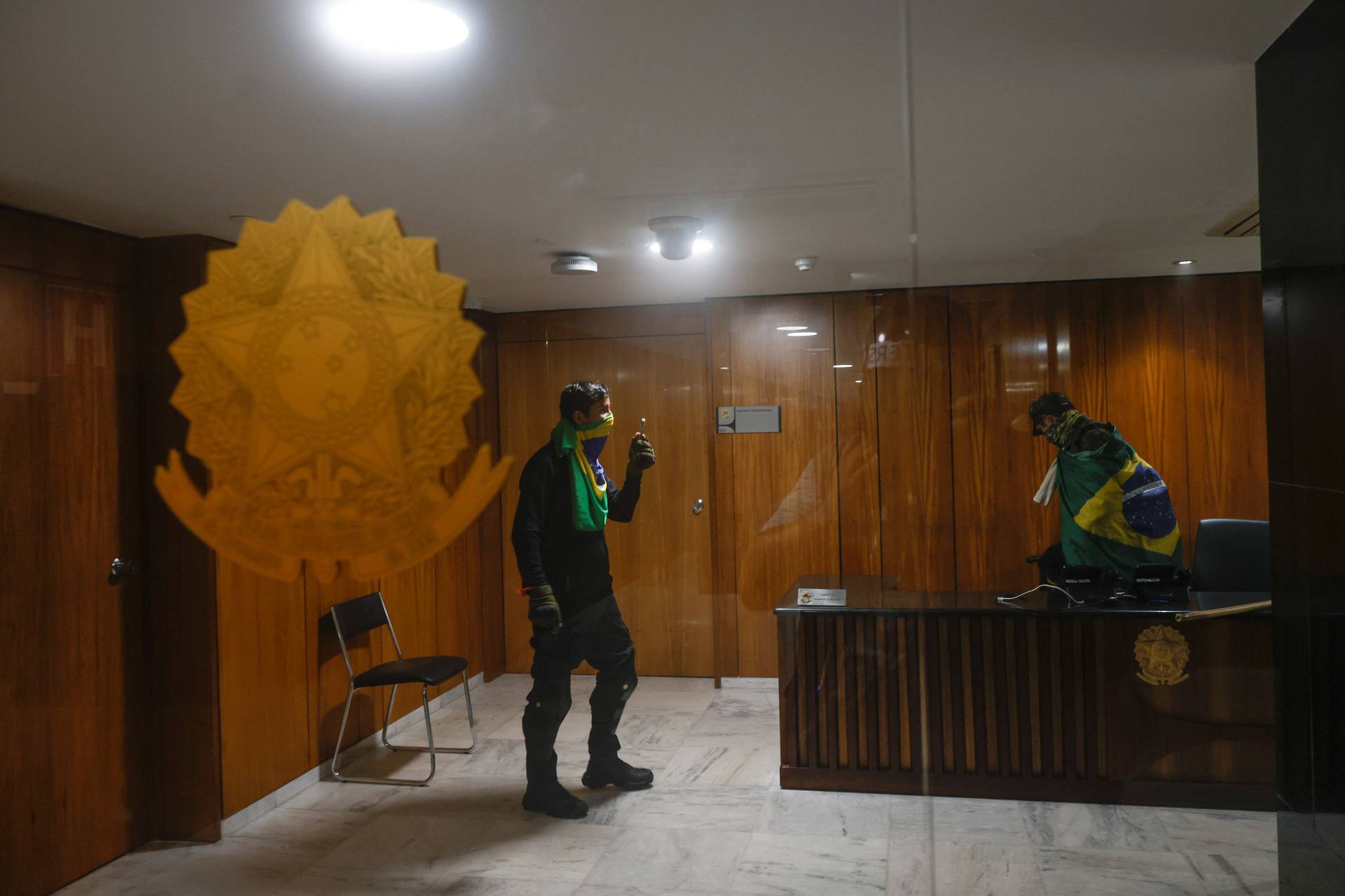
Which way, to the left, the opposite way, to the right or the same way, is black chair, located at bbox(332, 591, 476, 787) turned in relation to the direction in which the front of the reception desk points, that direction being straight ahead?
to the left

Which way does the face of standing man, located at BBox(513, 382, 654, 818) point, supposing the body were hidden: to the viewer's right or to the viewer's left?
to the viewer's right

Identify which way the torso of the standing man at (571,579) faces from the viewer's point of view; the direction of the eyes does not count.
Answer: to the viewer's right

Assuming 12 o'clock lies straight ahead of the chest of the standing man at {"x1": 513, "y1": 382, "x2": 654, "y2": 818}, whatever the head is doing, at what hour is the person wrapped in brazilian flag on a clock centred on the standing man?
The person wrapped in brazilian flag is roughly at 12 o'clock from the standing man.

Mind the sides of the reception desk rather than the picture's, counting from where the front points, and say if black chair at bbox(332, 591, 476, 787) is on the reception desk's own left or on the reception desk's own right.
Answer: on the reception desk's own right

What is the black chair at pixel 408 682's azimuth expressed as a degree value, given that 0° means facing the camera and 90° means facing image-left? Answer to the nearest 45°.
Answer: approximately 315°

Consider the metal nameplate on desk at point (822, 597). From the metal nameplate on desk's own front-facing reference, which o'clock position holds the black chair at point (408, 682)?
The black chair is roughly at 2 o'clock from the metal nameplate on desk.

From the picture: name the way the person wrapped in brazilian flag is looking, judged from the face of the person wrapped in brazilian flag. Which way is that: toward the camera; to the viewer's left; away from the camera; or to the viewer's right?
to the viewer's left

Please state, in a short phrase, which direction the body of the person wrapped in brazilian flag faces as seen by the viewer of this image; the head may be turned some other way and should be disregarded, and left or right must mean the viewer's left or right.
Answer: facing to the left of the viewer
